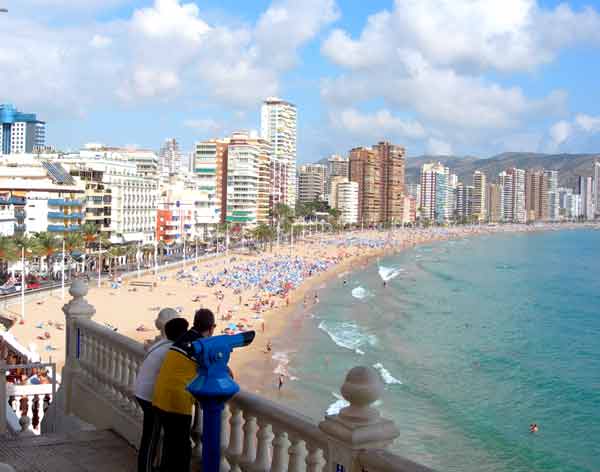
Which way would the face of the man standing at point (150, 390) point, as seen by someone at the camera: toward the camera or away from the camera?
away from the camera

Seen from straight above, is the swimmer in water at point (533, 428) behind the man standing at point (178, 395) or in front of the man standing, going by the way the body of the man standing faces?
in front

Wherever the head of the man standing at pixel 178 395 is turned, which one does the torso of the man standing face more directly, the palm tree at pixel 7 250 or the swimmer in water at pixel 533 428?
the swimmer in water

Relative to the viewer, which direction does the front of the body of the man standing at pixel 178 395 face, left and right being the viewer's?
facing away from the viewer and to the right of the viewer

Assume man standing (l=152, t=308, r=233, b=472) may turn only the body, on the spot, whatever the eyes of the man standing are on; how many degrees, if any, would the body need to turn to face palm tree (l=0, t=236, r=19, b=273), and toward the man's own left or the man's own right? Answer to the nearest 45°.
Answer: approximately 45° to the man's own left

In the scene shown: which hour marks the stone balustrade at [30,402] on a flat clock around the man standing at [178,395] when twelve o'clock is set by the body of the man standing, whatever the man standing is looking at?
The stone balustrade is roughly at 10 o'clock from the man standing.

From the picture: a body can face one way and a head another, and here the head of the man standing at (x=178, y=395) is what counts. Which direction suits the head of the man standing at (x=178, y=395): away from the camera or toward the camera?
away from the camera
